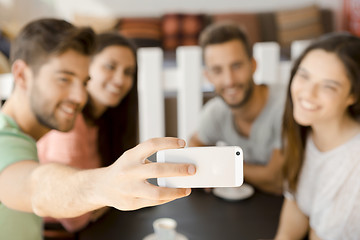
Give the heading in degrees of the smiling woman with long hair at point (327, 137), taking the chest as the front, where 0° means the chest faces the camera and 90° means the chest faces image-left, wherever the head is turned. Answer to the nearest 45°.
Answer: approximately 45°

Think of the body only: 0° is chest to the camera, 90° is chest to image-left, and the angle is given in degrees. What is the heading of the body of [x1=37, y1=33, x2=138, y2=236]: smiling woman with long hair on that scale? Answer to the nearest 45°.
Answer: approximately 315°

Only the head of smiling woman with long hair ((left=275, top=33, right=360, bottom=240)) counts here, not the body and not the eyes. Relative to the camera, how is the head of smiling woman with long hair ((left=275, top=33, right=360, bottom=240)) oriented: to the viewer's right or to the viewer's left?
to the viewer's left
